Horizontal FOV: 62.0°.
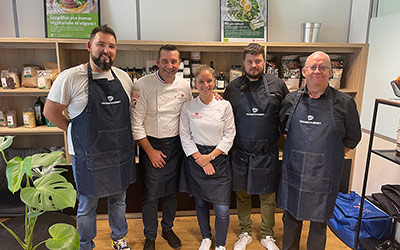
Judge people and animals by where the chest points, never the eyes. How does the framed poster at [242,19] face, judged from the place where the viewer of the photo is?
facing the viewer

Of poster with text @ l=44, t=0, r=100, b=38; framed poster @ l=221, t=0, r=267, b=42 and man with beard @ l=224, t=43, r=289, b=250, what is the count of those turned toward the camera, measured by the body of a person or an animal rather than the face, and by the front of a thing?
3

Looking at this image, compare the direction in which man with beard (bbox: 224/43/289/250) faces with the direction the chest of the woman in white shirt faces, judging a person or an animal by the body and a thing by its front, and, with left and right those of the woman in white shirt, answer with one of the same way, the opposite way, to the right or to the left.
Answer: the same way

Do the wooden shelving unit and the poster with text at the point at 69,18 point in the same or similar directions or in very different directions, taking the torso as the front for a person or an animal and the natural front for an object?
same or similar directions

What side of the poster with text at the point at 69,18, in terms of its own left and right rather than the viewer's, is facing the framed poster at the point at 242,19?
left

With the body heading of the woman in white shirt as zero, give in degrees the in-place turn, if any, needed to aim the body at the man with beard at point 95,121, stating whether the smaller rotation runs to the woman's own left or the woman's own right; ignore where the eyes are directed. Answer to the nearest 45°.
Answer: approximately 90° to the woman's own right

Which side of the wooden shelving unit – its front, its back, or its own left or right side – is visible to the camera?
front

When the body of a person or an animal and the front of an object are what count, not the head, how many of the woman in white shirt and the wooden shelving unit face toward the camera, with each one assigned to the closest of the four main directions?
2

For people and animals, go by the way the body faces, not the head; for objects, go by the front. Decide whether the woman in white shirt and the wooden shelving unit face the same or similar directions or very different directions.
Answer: same or similar directions

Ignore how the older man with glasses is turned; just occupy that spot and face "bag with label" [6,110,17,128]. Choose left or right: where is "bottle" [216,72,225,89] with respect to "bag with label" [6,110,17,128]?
right

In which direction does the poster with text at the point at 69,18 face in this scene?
toward the camera

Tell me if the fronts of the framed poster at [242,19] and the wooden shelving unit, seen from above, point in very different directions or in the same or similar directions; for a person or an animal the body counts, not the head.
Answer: same or similar directions

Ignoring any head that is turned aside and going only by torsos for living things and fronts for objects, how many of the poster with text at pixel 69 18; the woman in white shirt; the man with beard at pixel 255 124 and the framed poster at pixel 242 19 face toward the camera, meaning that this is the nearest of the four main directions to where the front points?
4

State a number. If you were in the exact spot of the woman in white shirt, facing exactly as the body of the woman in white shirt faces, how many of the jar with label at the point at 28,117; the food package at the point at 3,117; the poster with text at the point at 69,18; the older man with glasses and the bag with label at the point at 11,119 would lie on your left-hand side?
1
